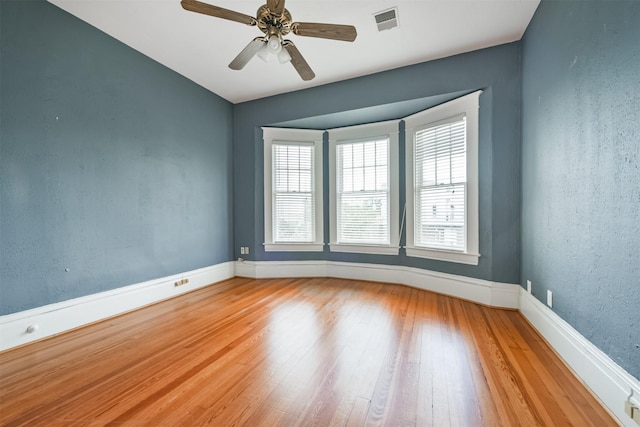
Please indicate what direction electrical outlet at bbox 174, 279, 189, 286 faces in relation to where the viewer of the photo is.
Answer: facing the viewer and to the right of the viewer

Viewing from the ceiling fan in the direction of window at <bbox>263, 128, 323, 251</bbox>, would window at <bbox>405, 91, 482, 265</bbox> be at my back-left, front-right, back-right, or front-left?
front-right

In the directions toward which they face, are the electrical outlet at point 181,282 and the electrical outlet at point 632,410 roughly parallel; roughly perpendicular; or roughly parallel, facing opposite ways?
roughly parallel, facing opposite ways

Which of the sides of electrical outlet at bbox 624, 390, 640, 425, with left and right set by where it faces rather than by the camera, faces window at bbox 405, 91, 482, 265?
right

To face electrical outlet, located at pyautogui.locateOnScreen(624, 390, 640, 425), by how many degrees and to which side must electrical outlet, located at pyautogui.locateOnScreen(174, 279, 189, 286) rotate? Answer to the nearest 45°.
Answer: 0° — it already faces it

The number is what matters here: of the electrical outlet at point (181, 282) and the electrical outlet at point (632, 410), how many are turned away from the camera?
0

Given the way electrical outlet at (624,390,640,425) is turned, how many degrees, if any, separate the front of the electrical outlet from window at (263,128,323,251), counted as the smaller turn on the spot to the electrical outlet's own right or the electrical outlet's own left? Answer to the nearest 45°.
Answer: approximately 45° to the electrical outlet's own right

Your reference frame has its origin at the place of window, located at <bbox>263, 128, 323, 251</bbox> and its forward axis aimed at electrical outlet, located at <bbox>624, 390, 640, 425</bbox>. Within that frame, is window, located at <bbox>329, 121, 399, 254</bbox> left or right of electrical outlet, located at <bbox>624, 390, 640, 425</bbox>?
left

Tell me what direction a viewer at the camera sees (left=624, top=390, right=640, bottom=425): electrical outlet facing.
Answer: facing the viewer and to the left of the viewer

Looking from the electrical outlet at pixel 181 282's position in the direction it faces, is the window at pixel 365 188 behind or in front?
in front
